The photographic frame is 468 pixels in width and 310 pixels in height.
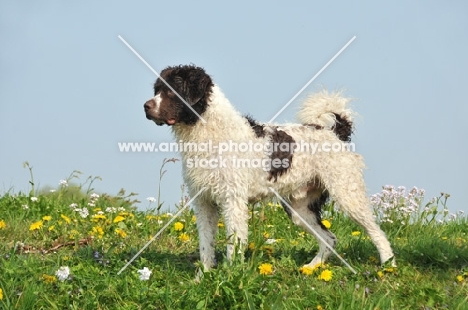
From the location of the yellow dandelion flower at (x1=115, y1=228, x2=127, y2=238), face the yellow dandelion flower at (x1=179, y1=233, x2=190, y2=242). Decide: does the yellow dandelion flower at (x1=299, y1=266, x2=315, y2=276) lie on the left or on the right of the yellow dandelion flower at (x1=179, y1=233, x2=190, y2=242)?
right

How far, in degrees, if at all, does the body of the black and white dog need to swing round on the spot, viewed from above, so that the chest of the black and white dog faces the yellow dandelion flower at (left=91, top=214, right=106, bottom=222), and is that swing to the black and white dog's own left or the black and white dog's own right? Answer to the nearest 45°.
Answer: approximately 45° to the black and white dog's own right

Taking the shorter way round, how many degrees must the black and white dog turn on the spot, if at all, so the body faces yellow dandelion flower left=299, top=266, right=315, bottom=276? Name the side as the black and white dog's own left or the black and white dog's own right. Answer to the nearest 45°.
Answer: approximately 180°

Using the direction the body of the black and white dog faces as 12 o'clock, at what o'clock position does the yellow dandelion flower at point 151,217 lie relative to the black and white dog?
The yellow dandelion flower is roughly at 2 o'clock from the black and white dog.

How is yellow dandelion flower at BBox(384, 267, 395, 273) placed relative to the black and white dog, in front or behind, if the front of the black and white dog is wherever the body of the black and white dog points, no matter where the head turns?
behind

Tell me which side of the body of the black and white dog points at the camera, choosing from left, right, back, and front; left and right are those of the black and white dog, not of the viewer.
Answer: left

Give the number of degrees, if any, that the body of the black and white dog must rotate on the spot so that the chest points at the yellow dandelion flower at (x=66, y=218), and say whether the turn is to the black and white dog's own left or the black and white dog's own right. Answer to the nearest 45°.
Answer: approximately 45° to the black and white dog's own right
